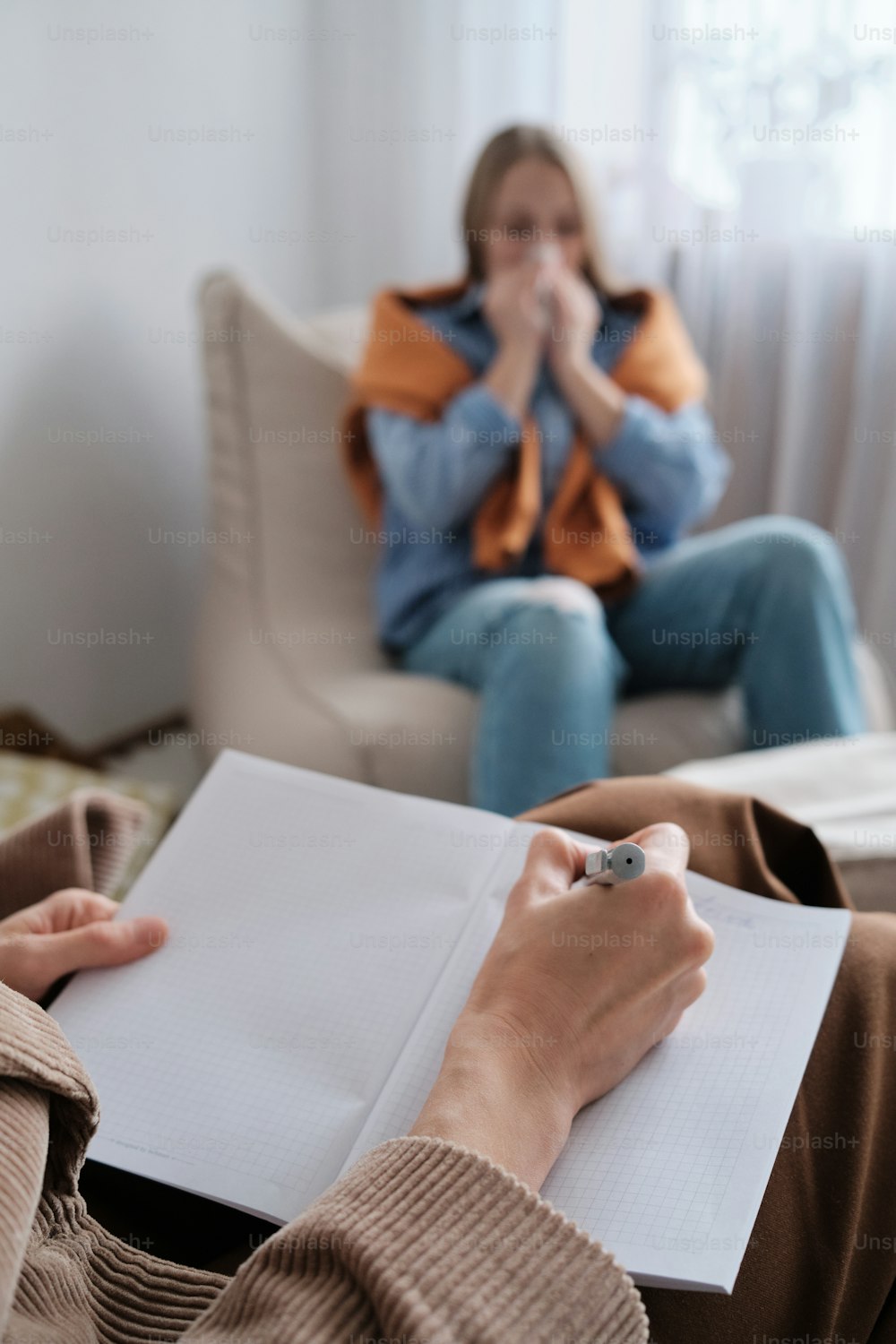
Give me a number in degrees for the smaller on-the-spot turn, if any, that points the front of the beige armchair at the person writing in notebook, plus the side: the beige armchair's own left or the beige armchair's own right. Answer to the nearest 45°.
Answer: approximately 45° to the beige armchair's own right

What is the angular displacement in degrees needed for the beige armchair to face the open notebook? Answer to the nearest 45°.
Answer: approximately 45° to its right

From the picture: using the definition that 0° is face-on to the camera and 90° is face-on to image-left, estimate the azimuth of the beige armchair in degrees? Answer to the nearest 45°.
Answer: approximately 315°
